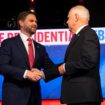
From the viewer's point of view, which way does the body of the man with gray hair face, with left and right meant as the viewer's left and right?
facing to the left of the viewer
